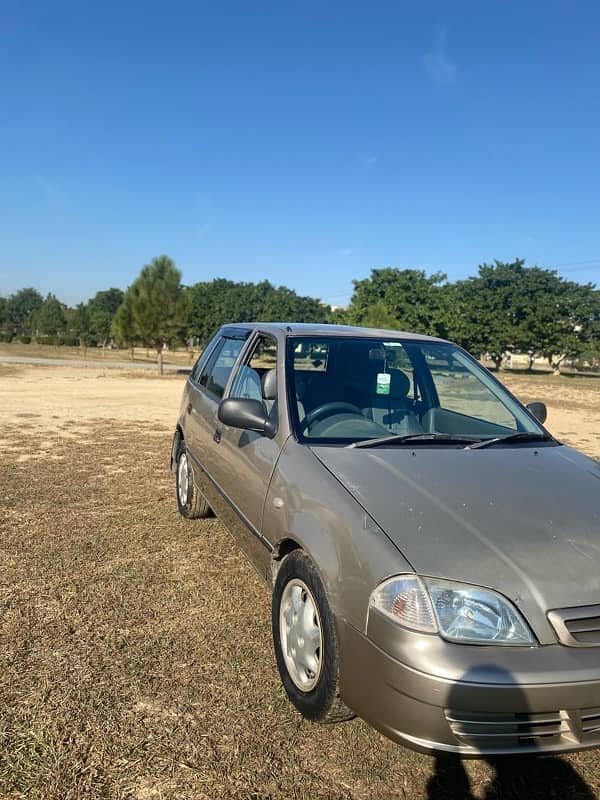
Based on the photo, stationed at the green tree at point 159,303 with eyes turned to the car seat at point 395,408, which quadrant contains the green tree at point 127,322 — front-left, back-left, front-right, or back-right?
back-right

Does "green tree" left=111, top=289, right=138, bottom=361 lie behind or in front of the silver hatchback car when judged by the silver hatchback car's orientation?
behind

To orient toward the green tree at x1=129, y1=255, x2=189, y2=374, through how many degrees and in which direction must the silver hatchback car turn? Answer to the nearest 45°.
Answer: approximately 180°

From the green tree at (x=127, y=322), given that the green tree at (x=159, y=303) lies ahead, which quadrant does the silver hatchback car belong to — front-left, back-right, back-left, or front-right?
front-right
